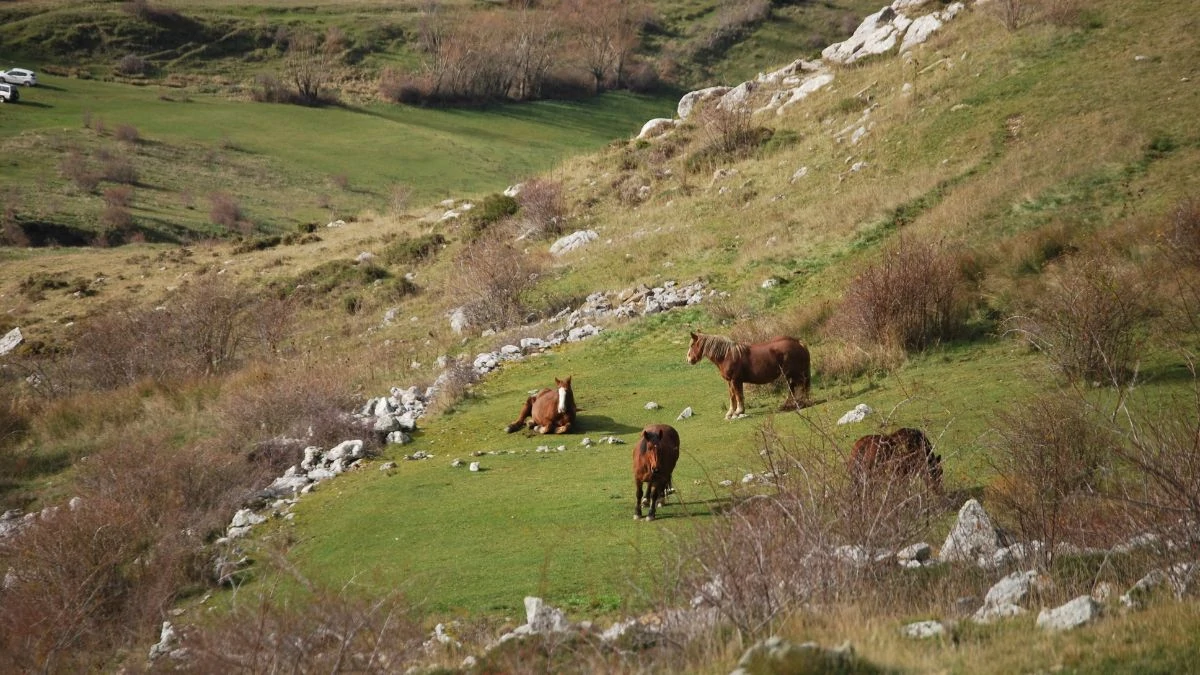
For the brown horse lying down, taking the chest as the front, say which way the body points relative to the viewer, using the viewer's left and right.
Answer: facing the viewer and to the right of the viewer

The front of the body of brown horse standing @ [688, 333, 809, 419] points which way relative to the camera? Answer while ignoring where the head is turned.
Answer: to the viewer's left

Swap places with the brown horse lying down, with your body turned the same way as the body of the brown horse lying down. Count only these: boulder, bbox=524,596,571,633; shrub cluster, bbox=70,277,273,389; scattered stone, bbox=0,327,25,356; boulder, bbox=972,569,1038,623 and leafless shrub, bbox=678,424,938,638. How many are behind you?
2

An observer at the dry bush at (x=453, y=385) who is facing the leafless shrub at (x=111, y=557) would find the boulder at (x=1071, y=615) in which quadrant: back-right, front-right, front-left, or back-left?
front-left

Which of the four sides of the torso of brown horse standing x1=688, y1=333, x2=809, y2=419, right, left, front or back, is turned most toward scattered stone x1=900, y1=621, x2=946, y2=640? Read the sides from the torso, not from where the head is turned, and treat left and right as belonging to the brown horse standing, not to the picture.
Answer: left

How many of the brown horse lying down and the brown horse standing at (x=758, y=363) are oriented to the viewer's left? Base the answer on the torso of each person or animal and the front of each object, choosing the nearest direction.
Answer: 1

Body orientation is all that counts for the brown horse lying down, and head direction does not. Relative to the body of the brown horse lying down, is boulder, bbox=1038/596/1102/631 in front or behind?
in front

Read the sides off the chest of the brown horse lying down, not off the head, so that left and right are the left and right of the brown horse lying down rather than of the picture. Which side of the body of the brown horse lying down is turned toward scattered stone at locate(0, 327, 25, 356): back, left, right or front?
back

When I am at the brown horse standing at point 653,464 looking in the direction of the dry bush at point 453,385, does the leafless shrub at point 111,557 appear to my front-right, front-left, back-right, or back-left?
front-left

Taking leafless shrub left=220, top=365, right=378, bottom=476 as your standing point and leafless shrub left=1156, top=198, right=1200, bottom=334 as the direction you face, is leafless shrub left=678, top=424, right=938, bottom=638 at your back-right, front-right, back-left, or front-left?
front-right

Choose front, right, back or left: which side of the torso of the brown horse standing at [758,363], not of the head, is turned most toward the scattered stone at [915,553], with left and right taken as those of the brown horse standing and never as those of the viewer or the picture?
left

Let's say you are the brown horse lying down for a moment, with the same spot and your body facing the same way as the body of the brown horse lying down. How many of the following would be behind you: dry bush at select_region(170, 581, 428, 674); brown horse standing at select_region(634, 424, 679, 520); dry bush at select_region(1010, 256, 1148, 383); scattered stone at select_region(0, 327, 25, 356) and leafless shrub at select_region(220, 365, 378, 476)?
2
